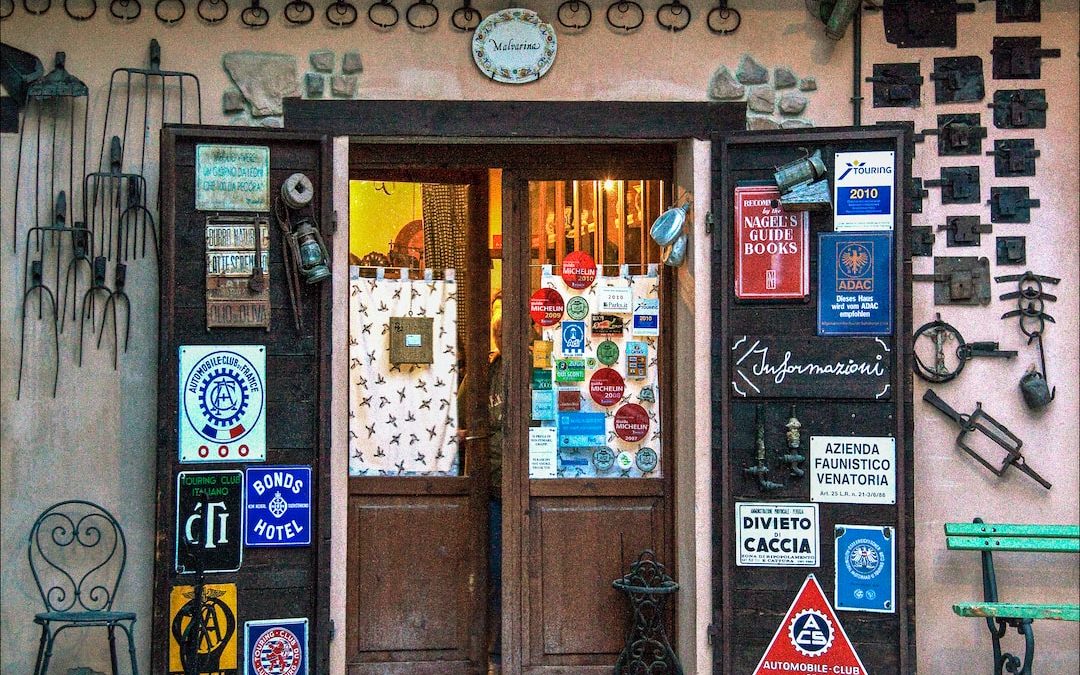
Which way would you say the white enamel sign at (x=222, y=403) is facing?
toward the camera

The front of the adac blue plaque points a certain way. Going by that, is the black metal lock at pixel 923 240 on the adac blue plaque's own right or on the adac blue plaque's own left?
on the adac blue plaque's own left

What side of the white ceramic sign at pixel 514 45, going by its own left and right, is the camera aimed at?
front

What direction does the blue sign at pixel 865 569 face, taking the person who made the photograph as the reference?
facing the viewer

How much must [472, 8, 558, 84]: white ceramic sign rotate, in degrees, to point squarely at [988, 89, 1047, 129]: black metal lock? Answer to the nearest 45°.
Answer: approximately 90° to its left

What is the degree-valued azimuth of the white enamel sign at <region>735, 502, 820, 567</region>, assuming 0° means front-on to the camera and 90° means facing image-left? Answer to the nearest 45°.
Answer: approximately 0°

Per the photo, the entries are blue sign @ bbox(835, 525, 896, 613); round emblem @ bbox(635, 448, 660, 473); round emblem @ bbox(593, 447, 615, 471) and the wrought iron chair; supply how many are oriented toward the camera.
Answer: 4

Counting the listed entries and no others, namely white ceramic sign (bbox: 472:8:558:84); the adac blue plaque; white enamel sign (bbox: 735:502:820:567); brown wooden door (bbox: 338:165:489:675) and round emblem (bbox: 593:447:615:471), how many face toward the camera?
5

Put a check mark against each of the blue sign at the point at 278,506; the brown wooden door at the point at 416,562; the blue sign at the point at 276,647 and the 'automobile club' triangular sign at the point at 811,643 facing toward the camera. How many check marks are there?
4

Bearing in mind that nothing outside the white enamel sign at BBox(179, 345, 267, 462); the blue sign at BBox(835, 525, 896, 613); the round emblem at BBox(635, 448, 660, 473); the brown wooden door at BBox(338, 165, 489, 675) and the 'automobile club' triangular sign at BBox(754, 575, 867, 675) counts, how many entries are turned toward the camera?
5

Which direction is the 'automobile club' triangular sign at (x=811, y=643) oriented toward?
toward the camera

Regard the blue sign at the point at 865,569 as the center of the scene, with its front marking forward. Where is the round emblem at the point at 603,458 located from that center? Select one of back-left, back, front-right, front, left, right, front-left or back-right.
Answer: right

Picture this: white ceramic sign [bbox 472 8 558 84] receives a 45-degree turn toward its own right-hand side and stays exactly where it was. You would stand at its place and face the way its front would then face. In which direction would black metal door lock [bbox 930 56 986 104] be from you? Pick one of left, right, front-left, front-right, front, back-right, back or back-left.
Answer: back-left
